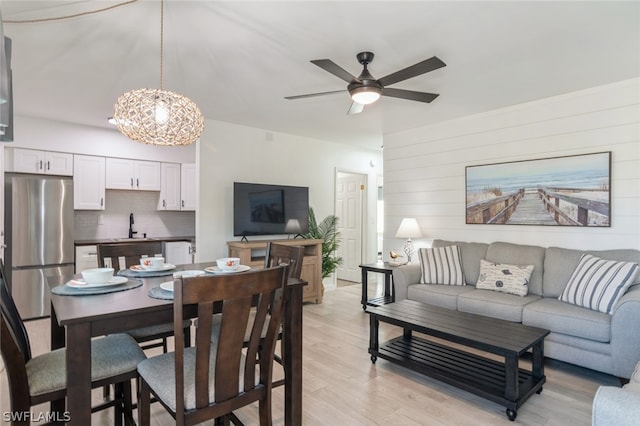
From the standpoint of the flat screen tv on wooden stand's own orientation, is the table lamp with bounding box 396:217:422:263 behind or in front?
in front

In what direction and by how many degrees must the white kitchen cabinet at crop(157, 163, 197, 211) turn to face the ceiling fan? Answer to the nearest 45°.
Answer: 0° — it already faces it

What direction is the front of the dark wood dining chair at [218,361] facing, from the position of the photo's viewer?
facing away from the viewer and to the left of the viewer

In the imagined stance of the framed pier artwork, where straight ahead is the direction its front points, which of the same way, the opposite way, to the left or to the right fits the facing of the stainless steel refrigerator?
to the left

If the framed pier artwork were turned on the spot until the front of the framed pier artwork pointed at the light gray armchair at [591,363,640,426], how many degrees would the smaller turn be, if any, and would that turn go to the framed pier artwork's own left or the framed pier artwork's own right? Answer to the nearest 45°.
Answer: approximately 45° to the framed pier artwork's own left

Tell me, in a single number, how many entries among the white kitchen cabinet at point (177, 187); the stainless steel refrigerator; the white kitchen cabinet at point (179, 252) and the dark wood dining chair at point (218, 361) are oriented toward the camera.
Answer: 3

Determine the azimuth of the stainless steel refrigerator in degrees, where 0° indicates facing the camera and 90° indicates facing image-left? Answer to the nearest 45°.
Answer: approximately 0°

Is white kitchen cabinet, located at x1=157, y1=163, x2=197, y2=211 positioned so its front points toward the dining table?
yes

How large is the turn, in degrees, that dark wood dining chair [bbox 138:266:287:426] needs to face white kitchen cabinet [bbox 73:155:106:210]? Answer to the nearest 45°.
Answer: approximately 45° to its right

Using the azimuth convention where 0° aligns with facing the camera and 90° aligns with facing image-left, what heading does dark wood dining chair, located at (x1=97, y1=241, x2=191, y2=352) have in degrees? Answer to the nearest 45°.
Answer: approximately 315°
